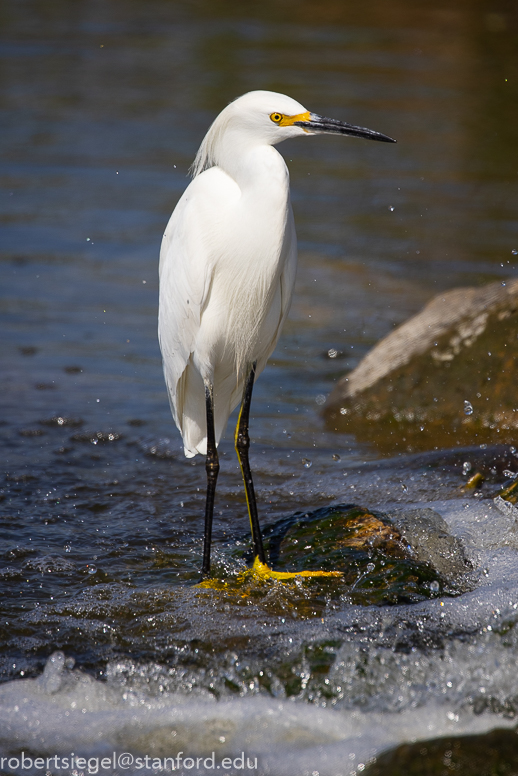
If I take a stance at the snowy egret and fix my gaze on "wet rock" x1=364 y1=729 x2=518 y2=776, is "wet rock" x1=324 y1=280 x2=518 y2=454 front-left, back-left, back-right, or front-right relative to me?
back-left

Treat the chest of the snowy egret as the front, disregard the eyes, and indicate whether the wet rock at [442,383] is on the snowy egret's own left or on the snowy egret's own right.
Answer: on the snowy egret's own left

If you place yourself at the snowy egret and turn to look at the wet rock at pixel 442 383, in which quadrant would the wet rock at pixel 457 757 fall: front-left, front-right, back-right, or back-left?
back-right

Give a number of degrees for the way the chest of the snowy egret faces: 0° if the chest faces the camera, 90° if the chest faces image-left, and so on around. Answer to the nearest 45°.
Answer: approximately 315°
